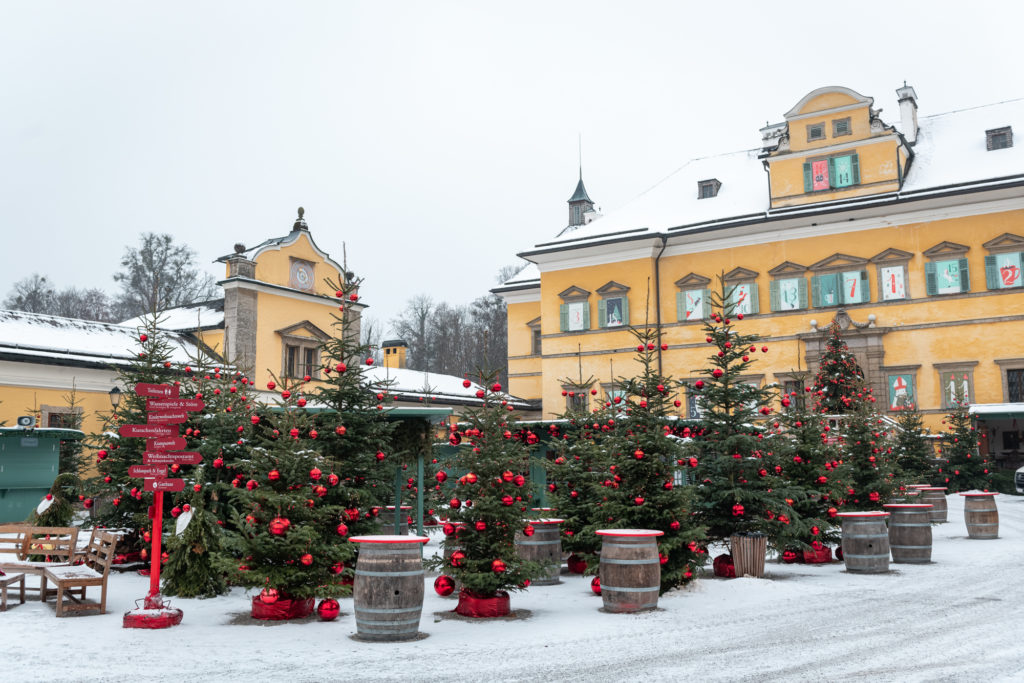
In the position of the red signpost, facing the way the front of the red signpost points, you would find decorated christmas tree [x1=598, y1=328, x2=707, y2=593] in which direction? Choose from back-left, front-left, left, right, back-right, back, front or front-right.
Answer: left

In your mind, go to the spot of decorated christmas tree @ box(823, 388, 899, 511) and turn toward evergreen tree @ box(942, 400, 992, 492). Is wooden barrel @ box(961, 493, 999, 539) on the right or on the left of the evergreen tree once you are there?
right

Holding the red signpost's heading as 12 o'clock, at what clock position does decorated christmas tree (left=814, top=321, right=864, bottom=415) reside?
The decorated christmas tree is roughly at 8 o'clock from the red signpost.

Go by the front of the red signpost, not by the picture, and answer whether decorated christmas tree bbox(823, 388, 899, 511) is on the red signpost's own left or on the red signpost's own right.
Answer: on the red signpost's own left

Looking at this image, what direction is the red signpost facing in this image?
toward the camera

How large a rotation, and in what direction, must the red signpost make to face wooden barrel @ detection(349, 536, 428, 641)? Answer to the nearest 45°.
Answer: approximately 45° to its left

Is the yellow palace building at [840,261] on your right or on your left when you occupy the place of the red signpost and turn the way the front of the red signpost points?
on your left

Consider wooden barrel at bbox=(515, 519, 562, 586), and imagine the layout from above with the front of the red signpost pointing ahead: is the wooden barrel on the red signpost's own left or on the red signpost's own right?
on the red signpost's own left

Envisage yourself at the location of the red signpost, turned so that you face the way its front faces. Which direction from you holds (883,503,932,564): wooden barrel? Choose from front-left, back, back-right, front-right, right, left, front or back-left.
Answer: left

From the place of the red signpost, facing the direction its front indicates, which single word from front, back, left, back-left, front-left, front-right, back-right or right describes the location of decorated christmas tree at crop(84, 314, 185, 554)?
back

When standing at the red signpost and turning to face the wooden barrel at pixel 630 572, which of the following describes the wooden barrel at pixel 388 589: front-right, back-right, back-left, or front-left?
front-right

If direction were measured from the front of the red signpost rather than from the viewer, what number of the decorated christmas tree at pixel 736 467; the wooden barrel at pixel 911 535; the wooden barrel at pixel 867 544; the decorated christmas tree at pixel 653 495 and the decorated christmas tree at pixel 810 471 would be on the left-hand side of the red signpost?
5

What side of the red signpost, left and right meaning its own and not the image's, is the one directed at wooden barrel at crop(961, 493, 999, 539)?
left

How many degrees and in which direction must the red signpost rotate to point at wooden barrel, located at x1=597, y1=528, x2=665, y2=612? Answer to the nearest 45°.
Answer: approximately 90° to its left

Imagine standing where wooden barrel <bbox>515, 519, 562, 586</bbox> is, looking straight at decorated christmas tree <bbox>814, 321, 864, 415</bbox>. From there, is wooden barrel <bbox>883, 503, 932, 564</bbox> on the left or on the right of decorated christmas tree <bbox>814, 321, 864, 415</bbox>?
right
